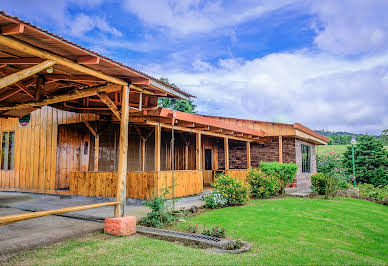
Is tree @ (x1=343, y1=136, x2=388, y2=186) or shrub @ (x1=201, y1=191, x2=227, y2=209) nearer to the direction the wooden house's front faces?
the shrub

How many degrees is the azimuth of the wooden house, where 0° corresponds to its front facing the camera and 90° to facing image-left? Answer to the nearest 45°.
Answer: approximately 315°

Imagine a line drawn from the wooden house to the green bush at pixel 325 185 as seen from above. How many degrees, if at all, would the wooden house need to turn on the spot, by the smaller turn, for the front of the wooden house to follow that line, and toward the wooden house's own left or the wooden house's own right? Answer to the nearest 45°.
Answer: approximately 45° to the wooden house's own left

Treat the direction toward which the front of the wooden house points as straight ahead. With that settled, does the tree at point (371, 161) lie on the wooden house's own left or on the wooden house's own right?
on the wooden house's own left
